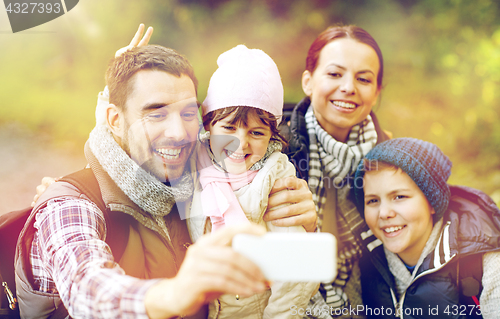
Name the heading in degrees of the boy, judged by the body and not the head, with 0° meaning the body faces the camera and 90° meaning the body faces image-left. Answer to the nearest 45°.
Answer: approximately 45°

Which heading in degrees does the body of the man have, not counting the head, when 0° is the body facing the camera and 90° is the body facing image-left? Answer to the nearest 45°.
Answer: approximately 315°

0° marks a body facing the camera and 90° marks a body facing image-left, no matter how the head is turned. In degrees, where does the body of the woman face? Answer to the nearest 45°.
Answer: approximately 0°
